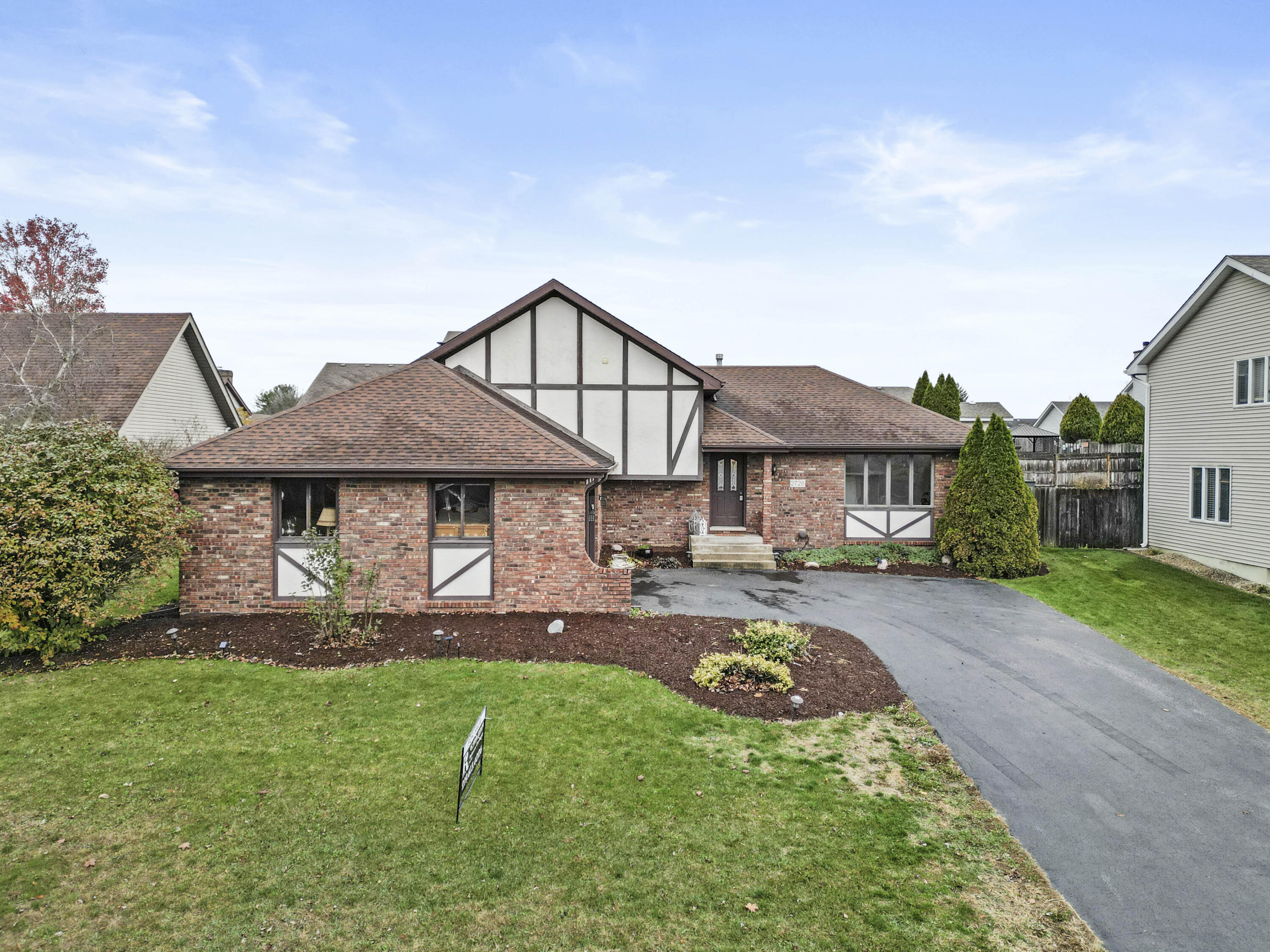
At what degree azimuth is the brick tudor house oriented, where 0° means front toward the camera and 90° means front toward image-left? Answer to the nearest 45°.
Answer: approximately 0°

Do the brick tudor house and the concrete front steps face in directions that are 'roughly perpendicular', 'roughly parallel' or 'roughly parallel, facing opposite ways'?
roughly parallel

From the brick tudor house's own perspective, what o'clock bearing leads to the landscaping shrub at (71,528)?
The landscaping shrub is roughly at 2 o'clock from the brick tudor house.

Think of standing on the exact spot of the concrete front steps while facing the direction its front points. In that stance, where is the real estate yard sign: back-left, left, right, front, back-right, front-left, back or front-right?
front

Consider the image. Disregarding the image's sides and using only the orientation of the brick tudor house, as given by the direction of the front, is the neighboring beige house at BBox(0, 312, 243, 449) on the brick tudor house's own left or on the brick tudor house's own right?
on the brick tudor house's own right

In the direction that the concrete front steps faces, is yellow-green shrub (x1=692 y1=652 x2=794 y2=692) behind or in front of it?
in front

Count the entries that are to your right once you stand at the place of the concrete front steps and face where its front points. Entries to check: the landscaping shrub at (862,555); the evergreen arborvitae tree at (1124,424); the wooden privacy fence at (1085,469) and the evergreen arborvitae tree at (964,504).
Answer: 0

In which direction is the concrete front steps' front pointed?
toward the camera

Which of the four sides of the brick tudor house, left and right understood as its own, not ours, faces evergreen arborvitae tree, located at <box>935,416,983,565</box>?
left

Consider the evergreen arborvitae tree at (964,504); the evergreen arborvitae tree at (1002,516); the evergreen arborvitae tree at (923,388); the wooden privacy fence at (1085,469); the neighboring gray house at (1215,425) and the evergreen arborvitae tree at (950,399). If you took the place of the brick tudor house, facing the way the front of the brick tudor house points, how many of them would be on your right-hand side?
0

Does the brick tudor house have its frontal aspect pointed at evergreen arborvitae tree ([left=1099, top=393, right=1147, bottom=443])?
no

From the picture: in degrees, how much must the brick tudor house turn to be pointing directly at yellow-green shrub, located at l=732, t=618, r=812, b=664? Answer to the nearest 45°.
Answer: approximately 45° to its left

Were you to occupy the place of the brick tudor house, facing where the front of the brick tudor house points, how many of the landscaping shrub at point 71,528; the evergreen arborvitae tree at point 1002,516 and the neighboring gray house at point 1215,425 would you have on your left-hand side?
2

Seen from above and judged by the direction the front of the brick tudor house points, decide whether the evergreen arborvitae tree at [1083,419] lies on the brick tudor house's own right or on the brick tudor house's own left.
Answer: on the brick tudor house's own left

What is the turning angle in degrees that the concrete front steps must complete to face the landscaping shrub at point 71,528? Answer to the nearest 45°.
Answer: approximately 45° to its right

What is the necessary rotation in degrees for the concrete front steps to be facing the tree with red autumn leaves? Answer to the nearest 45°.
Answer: approximately 90° to its right

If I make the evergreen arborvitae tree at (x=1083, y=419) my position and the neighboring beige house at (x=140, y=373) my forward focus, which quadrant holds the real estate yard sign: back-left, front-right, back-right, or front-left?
front-left

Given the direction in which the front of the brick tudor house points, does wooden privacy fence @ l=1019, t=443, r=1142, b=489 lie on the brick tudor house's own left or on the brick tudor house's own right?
on the brick tudor house's own left
